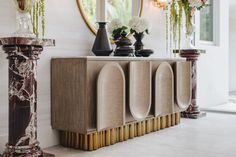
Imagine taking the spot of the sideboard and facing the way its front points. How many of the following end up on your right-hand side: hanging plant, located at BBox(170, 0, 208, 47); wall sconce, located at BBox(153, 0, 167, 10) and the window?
0

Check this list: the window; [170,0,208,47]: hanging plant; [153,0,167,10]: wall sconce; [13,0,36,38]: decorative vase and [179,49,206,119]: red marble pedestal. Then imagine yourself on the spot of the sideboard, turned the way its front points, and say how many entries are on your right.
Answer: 1

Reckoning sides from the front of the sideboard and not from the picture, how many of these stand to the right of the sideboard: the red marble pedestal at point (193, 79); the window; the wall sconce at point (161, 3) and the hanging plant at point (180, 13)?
0

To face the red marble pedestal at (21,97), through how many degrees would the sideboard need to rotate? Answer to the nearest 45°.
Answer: approximately 90° to its right

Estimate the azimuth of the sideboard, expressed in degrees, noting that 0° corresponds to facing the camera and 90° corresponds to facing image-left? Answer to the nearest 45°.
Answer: approximately 315°

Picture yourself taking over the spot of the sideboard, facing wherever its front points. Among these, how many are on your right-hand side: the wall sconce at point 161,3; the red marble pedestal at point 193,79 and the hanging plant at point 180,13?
0

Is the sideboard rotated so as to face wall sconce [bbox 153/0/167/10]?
no

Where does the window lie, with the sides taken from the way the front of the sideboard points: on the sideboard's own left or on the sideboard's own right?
on the sideboard's own left

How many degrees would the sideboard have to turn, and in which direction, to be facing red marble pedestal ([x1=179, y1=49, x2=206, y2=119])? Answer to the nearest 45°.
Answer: approximately 90° to its left

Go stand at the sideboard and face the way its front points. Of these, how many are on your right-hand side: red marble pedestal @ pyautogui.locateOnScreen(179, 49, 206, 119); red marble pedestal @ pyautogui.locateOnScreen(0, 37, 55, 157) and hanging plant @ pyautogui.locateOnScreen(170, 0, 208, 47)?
1

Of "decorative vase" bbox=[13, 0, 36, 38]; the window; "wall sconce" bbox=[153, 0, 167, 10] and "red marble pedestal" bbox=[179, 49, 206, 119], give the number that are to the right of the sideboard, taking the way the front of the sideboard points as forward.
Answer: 1

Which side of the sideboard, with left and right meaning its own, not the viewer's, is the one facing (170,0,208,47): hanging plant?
left

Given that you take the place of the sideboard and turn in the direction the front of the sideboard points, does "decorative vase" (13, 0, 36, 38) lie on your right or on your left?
on your right
